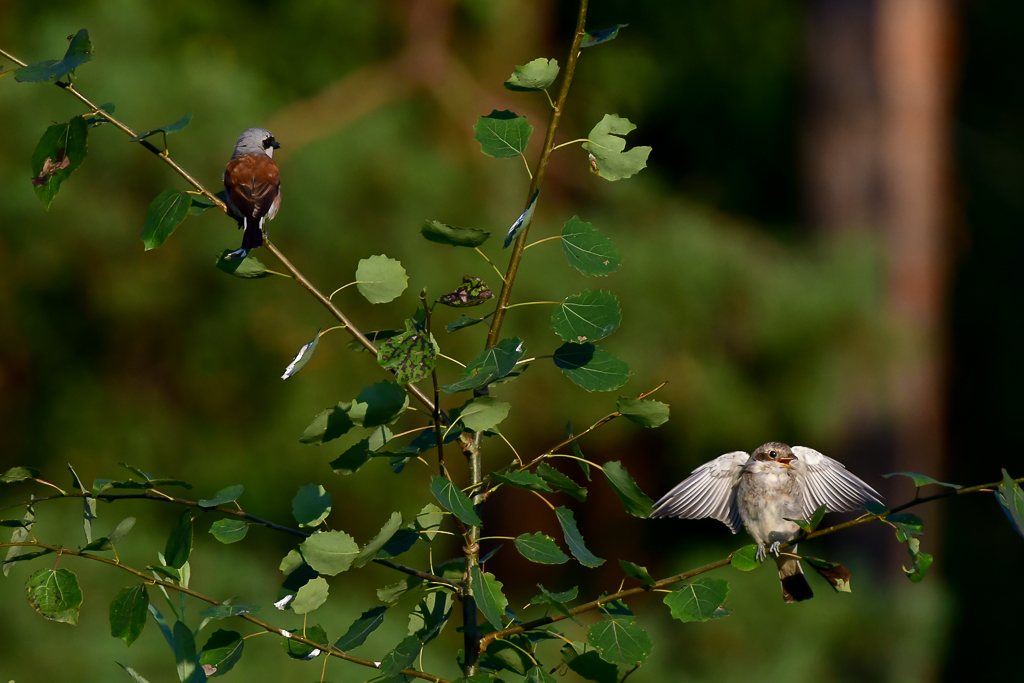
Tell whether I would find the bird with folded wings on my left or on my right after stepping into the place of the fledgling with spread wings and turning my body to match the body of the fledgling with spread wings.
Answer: on my right

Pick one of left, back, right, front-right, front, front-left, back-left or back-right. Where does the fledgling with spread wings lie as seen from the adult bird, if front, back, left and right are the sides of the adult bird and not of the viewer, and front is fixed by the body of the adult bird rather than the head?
back-right

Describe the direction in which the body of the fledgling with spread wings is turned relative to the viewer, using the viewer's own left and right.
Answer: facing the viewer

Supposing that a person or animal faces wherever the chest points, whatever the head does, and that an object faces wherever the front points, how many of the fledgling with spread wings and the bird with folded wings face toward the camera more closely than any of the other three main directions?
1

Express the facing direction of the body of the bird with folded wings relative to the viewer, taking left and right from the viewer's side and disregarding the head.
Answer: facing away from the viewer

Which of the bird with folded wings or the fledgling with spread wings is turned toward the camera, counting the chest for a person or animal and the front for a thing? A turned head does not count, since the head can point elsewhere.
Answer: the fledgling with spread wings
